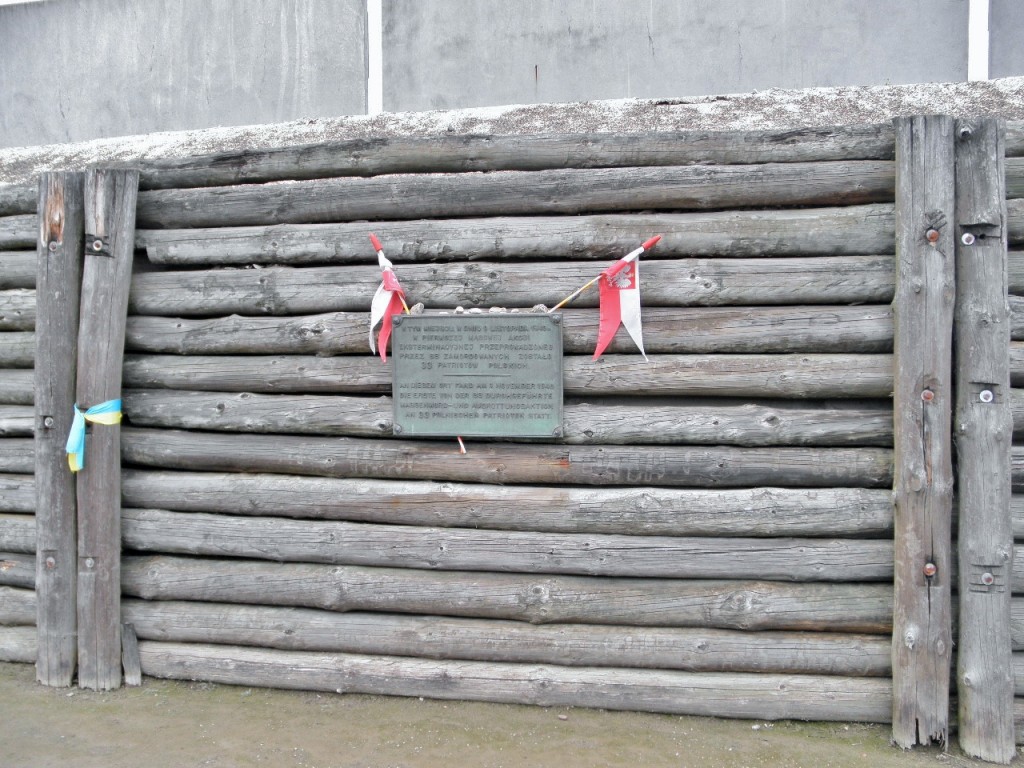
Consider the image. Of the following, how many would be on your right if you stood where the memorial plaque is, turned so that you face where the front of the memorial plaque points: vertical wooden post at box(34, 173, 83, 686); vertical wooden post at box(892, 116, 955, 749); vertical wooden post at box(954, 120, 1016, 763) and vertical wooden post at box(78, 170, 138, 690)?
2

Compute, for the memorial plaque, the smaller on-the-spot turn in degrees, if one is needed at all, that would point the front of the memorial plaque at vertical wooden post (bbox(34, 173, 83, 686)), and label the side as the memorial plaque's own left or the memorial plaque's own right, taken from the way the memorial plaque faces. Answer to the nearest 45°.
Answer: approximately 90° to the memorial plaque's own right

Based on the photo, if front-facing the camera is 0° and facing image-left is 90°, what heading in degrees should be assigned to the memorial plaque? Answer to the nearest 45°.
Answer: approximately 0°

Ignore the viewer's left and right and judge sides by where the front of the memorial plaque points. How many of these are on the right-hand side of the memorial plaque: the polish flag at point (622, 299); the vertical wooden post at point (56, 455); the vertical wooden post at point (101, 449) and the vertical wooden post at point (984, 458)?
2

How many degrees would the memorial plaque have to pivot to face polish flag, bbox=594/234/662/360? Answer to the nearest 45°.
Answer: approximately 90° to its left

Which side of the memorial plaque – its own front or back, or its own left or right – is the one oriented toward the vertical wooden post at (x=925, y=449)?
left

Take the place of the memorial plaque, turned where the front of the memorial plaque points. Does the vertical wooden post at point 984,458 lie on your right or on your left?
on your left
